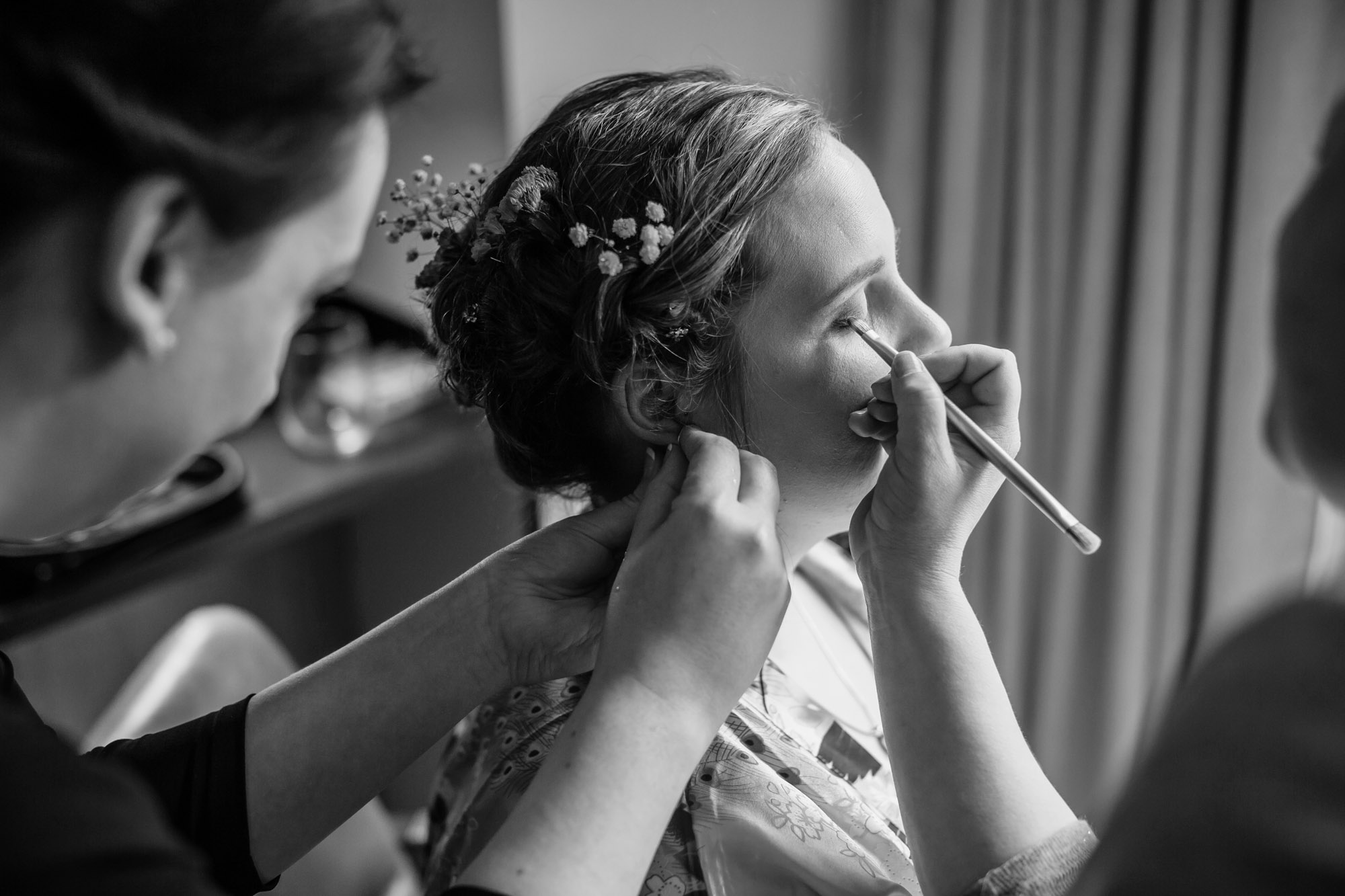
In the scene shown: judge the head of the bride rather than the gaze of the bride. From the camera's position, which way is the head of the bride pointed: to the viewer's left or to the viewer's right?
to the viewer's right

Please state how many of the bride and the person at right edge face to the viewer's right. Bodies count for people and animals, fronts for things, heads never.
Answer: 1

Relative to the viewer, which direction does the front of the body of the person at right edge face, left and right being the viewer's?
facing away from the viewer and to the left of the viewer

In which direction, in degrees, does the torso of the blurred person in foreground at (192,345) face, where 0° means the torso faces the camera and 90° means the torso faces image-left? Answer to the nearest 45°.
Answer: approximately 225°

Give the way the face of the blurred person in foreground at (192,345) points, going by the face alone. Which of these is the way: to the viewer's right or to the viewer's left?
to the viewer's right

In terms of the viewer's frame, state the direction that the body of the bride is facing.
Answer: to the viewer's right

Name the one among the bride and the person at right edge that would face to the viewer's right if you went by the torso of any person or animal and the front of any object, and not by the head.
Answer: the bride
